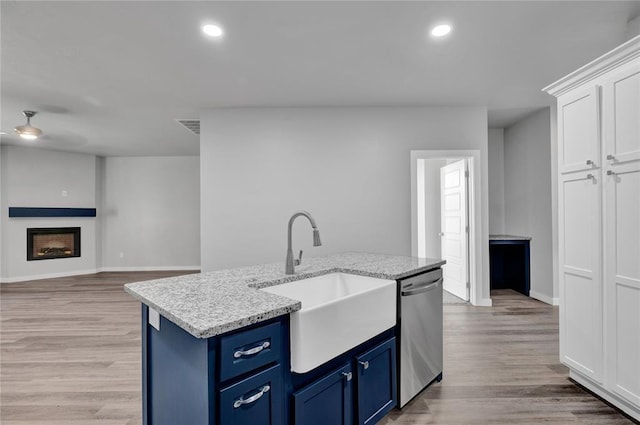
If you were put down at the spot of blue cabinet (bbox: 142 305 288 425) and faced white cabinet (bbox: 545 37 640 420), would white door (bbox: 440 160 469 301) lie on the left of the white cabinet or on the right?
left

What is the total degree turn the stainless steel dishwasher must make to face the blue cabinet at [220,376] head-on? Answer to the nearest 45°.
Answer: approximately 90° to its right

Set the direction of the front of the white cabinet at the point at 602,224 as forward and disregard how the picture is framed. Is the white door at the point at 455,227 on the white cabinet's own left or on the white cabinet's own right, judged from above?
on the white cabinet's own right

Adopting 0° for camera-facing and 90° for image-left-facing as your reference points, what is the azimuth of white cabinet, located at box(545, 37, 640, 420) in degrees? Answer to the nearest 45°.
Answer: approximately 45°

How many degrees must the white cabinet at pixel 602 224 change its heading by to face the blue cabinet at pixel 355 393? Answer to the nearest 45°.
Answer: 0° — it already faces it

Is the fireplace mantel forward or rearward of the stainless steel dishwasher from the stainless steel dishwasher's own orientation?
rearward

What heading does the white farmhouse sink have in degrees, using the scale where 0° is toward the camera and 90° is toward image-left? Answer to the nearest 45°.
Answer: approximately 315°

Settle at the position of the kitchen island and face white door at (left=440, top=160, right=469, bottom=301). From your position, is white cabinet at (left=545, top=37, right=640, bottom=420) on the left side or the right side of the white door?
right
